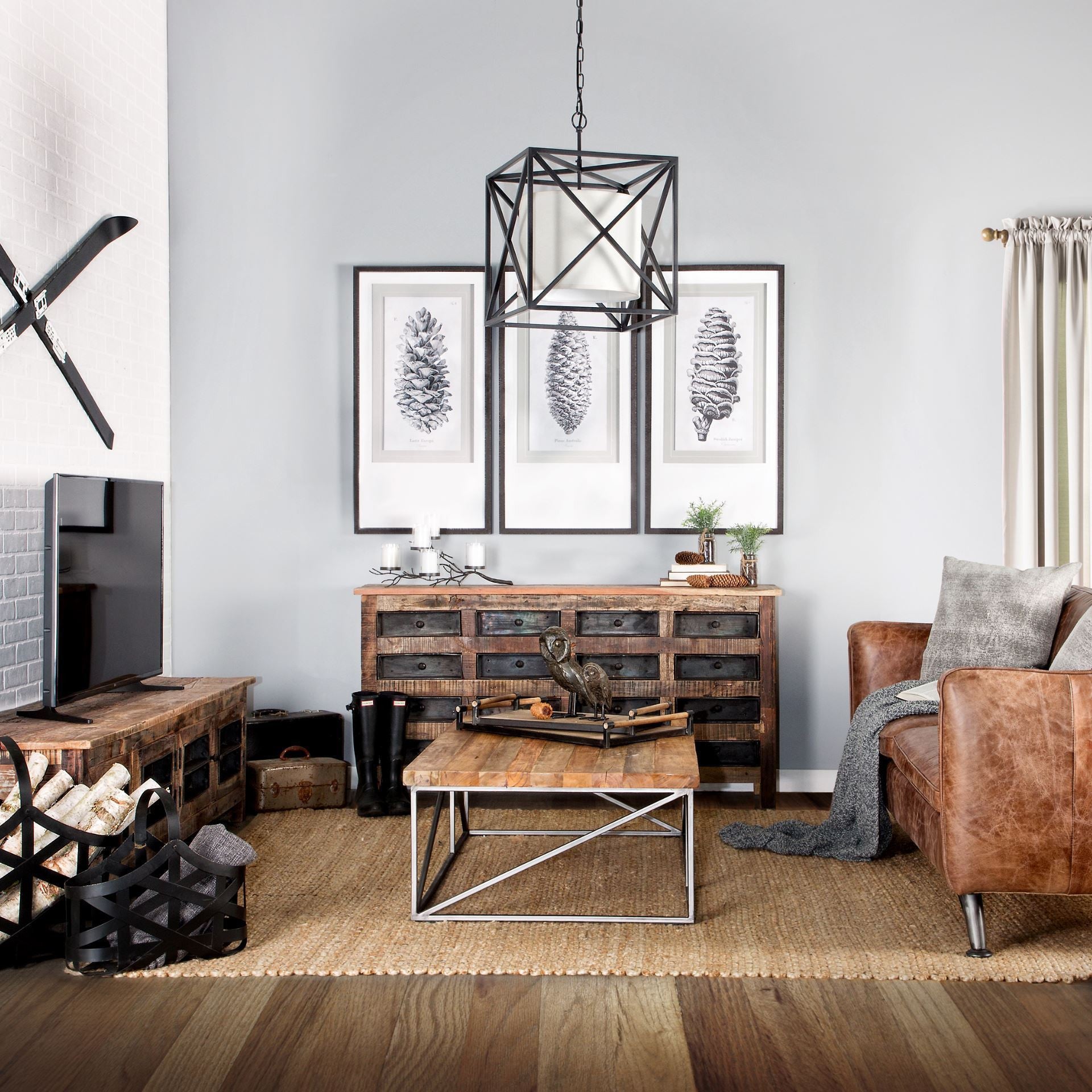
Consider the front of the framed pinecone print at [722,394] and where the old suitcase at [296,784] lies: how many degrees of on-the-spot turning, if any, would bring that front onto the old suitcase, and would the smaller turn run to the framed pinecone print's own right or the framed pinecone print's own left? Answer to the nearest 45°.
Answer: approximately 45° to the framed pinecone print's own right

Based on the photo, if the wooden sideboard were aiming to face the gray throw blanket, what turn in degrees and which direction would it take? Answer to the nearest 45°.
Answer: approximately 45° to its left

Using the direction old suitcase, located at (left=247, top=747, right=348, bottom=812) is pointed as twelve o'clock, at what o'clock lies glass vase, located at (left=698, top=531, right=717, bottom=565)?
The glass vase is roughly at 9 o'clock from the old suitcase.

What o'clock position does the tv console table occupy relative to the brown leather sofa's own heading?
The tv console table is roughly at 12 o'clock from the brown leather sofa.

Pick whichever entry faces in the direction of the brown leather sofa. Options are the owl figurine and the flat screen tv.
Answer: the flat screen tv

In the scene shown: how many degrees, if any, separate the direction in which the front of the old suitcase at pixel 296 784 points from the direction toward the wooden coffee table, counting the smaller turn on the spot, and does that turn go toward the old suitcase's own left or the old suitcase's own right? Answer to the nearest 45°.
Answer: approximately 45° to the old suitcase's own left

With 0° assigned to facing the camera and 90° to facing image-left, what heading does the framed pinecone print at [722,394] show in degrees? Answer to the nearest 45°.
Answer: approximately 0°

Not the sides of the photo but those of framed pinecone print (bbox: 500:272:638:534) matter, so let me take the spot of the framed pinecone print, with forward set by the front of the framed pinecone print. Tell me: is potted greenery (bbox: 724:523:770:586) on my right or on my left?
on my left

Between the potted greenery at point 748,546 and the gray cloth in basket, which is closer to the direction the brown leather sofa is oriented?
the gray cloth in basket

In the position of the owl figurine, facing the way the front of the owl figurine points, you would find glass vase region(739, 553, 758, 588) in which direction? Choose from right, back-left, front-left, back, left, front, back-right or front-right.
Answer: back
